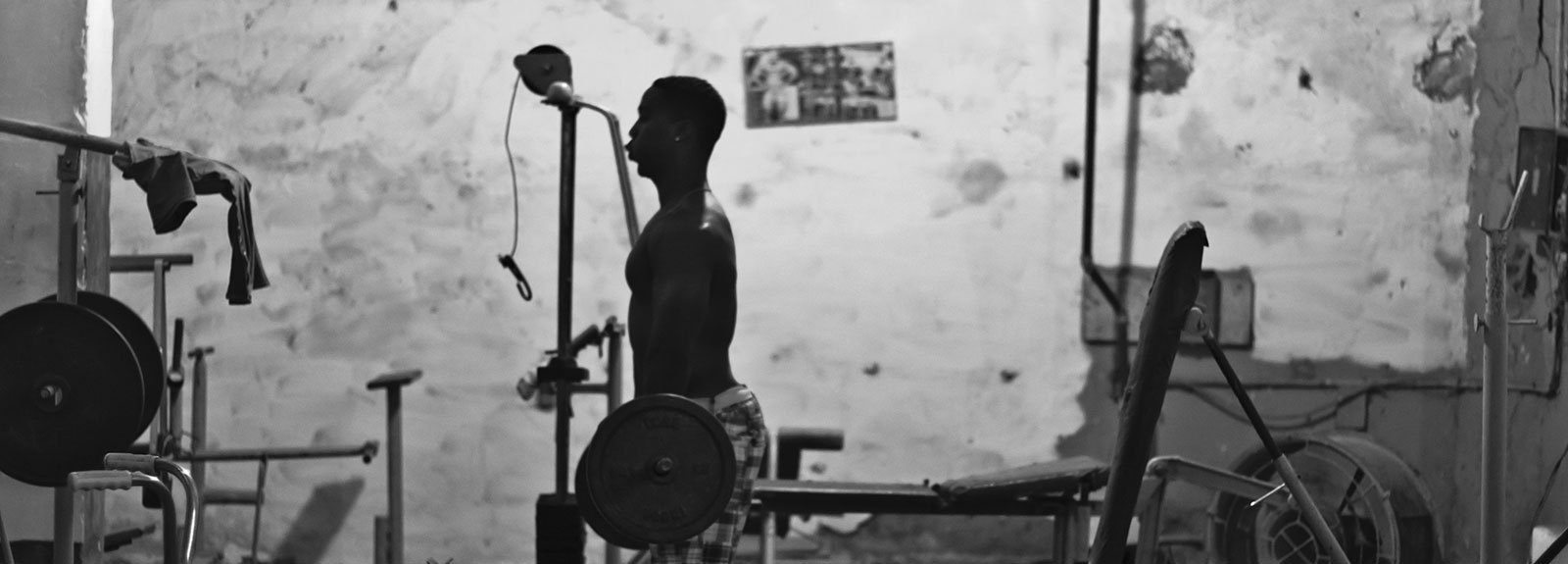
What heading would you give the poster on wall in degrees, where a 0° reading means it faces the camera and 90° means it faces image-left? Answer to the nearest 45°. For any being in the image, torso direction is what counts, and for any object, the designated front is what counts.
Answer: approximately 0°

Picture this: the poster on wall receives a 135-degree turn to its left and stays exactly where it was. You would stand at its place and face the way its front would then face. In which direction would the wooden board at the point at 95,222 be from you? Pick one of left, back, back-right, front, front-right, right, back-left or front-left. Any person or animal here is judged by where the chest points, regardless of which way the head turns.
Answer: back

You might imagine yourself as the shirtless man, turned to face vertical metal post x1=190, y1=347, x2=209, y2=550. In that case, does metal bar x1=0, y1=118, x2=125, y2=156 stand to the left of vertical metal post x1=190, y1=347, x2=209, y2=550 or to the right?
left

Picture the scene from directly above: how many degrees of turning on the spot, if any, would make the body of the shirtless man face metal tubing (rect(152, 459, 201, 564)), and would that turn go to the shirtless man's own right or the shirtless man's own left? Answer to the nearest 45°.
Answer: approximately 45° to the shirtless man's own left

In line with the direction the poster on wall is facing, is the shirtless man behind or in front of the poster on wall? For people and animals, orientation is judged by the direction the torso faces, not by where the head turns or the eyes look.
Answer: in front

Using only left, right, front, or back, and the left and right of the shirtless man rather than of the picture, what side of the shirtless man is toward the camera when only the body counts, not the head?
left

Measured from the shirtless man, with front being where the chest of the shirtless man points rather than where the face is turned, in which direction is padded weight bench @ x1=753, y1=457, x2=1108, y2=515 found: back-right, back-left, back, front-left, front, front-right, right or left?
back-right

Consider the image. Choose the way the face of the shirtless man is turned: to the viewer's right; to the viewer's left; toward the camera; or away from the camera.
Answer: to the viewer's left

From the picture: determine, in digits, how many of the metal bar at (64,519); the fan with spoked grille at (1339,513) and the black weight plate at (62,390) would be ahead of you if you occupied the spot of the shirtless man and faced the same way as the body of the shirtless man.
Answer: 2

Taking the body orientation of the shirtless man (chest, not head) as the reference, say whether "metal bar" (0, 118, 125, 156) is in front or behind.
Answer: in front

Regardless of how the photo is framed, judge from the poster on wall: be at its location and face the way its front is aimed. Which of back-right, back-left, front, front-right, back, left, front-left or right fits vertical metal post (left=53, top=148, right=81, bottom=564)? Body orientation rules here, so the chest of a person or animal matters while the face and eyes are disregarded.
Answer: front-right

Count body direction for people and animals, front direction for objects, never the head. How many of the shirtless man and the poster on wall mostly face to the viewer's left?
1

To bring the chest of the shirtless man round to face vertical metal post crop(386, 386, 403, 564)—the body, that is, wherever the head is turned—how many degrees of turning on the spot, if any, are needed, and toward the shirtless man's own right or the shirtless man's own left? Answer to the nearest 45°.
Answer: approximately 45° to the shirtless man's own right

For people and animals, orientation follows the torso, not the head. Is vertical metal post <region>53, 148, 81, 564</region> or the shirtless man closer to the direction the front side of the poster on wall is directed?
the shirtless man

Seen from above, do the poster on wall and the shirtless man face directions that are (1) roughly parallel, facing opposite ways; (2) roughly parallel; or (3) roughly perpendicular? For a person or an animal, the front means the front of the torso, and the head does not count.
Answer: roughly perpendicular
